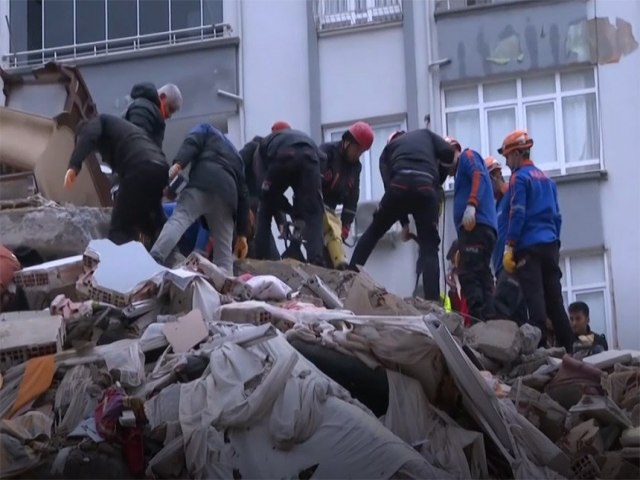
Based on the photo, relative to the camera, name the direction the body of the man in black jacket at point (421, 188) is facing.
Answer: away from the camera

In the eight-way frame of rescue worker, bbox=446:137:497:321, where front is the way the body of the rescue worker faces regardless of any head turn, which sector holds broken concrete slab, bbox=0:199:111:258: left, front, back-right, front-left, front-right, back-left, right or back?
front

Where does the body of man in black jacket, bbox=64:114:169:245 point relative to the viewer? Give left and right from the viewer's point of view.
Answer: facing to the left of the viewer

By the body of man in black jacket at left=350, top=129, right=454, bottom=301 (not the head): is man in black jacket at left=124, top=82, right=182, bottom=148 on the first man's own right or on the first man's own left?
on the first man's own left
